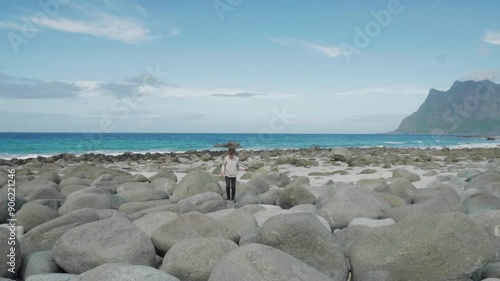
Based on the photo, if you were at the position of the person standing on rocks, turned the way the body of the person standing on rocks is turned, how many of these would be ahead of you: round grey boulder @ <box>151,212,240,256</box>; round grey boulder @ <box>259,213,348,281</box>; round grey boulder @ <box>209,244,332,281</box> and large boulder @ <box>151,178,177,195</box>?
3

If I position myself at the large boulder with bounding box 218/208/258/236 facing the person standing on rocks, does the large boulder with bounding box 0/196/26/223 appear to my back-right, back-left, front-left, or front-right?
front-left

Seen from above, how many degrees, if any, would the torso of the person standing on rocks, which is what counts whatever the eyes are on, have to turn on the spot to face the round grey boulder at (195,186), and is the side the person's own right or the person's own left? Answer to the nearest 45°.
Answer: approximately 90° to the person's own right

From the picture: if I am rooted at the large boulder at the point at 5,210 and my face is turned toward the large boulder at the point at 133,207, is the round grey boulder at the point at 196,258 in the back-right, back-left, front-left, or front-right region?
front-right

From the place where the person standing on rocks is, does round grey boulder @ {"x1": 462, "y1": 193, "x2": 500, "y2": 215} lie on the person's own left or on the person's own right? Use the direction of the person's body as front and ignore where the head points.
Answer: on the person's own left

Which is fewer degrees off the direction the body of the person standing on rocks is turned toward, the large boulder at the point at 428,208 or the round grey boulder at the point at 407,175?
the large boulder

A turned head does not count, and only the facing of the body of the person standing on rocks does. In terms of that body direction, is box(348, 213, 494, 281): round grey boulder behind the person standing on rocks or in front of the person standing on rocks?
in front

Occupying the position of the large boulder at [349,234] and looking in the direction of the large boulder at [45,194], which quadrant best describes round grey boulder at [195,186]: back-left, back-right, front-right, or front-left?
front-right

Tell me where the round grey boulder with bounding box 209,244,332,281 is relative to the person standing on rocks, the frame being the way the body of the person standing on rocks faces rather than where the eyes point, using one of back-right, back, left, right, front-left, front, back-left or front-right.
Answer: front

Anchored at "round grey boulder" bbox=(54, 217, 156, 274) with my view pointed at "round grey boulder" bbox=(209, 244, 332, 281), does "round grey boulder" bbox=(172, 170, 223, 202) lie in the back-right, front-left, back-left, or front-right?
back-left

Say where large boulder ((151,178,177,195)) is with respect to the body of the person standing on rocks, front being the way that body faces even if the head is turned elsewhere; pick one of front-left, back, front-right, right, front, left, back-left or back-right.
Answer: back-right

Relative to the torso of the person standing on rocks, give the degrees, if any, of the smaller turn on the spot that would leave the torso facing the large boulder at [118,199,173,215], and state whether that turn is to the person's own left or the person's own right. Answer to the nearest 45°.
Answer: approximately 45° to the person's own right

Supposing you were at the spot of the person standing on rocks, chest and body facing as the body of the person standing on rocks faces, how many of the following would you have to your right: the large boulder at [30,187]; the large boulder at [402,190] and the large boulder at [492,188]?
1

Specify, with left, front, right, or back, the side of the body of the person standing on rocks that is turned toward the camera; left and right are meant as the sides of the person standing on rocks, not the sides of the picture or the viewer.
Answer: front

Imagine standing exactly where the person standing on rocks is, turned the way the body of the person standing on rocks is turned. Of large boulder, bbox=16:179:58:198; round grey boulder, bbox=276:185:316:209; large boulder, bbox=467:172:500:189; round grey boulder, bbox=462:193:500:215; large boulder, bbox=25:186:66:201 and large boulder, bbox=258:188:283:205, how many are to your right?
2

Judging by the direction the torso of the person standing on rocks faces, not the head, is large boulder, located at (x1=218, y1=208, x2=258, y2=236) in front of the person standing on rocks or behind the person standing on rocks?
in front

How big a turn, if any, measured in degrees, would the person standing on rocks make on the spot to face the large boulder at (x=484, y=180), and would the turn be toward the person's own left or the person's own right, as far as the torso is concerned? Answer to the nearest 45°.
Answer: approximately 90° to the person's own left

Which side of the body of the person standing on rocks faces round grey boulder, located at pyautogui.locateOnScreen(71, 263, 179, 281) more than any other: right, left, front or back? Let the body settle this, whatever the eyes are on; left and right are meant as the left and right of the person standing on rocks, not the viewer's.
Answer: front
